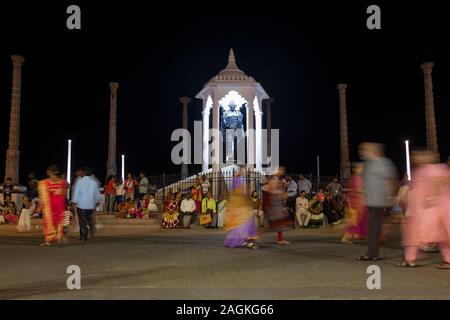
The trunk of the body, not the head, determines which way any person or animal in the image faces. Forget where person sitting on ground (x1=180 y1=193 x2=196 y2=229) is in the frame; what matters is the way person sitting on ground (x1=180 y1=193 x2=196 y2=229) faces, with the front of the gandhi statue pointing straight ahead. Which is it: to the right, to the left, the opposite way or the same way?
the same way

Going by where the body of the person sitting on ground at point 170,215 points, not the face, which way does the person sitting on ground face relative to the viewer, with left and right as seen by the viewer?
facing the viewer

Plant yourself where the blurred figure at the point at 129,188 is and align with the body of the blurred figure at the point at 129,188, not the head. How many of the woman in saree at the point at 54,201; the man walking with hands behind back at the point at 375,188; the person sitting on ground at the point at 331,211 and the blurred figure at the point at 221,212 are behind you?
0

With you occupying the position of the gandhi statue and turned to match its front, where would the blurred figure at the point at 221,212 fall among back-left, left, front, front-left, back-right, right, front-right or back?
front

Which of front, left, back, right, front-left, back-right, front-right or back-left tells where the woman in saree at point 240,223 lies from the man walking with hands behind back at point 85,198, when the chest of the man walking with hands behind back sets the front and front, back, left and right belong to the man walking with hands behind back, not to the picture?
back-right

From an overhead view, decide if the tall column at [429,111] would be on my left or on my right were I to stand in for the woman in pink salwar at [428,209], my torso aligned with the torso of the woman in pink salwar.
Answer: on my right

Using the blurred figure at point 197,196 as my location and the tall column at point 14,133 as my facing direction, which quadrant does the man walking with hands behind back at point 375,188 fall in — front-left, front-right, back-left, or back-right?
back-left

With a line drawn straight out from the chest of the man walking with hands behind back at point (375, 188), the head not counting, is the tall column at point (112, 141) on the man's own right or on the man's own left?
on the man's own right

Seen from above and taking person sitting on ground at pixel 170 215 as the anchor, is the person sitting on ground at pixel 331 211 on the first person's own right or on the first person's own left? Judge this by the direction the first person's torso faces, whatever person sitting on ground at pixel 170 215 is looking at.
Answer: on the first person's own left

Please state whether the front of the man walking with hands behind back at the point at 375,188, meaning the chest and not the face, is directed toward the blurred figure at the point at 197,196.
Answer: no

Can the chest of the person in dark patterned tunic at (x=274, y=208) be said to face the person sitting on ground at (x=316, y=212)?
no

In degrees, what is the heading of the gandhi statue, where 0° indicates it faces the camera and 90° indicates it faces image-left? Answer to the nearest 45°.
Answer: approximately 0°

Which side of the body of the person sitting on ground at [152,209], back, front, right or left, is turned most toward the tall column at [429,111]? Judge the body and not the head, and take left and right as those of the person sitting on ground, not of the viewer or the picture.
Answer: left

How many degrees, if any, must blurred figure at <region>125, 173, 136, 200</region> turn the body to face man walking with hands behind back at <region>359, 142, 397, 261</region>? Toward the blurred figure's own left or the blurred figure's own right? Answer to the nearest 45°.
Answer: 0° — they already face them

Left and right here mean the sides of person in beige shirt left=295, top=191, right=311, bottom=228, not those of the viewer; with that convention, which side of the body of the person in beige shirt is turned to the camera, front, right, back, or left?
front

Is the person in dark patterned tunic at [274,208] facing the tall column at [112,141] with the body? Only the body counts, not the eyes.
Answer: no

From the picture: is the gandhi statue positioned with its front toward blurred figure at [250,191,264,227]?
yes
